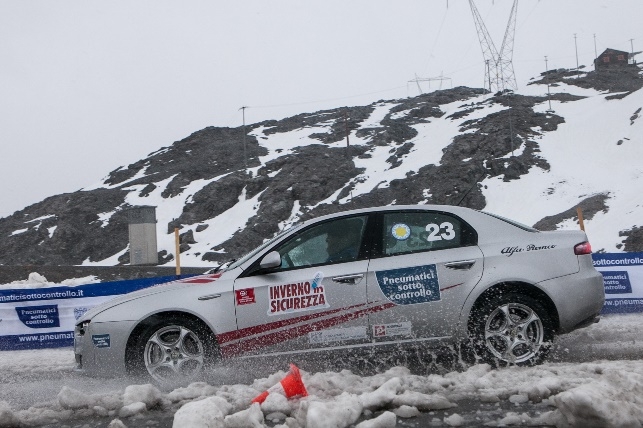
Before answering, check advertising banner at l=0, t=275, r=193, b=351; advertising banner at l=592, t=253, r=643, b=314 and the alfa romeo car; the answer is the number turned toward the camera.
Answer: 2

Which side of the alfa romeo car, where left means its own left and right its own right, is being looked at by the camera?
left

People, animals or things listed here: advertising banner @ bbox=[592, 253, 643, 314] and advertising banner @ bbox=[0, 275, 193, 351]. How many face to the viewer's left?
0

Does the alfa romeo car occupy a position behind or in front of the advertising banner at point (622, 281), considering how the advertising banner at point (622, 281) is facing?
in front

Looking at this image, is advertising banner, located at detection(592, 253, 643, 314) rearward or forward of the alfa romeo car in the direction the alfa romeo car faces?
rearward

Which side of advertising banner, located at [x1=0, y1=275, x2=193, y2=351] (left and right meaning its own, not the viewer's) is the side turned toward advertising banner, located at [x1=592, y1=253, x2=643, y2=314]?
left

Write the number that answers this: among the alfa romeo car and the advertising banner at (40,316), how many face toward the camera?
1

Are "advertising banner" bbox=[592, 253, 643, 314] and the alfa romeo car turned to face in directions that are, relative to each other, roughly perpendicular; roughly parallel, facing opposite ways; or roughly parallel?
roughly perpendicular

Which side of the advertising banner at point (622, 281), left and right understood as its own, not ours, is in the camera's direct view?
front

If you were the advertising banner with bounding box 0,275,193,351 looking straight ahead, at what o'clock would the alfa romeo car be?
The alfa romeo car is roughly at 11 o'clock from the advertising banner.

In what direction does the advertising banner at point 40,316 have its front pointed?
toward the camera

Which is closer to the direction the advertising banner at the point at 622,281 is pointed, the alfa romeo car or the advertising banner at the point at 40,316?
the alfa romeo car

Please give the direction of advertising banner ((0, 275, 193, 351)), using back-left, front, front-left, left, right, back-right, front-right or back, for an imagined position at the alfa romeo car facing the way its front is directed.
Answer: front-right
